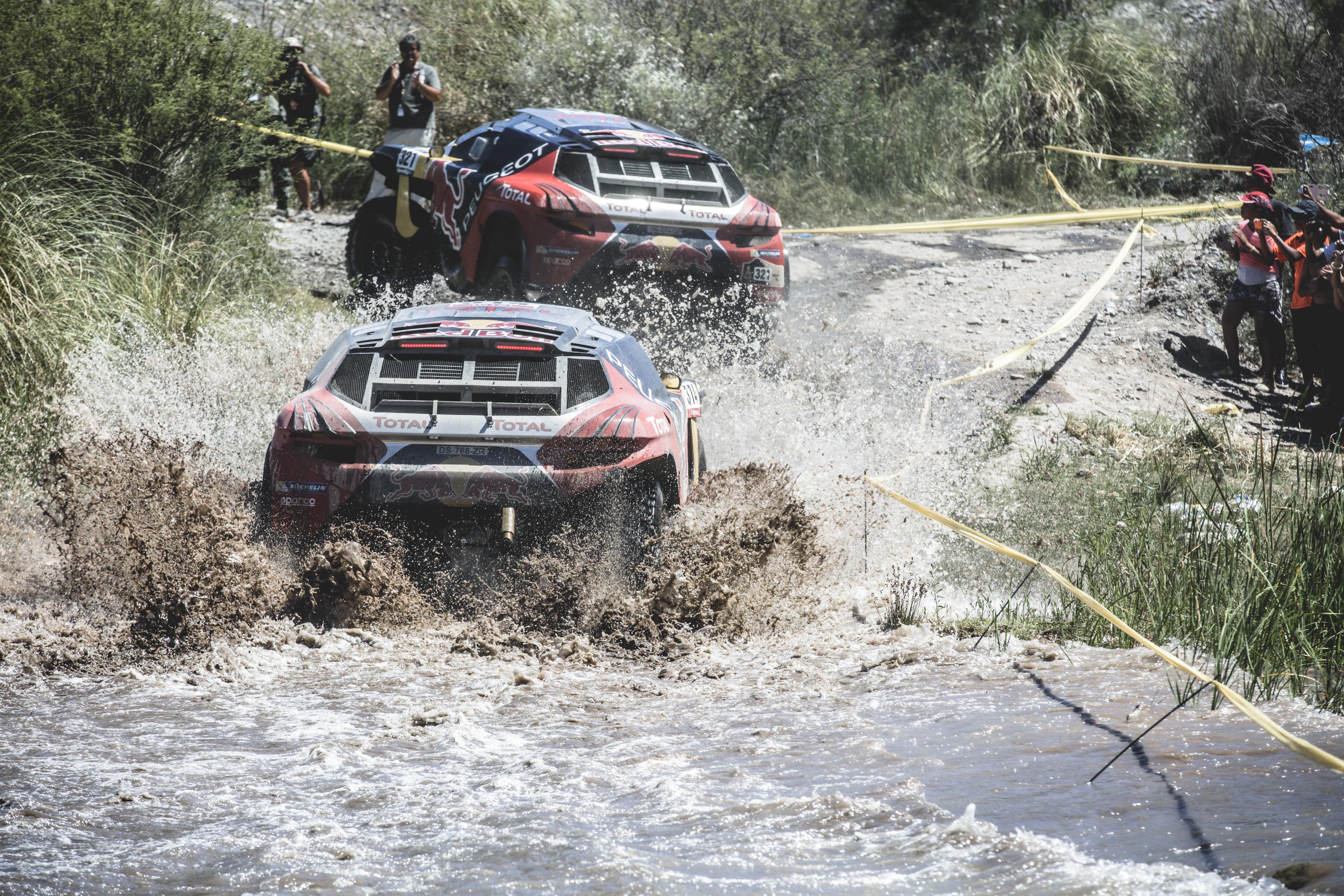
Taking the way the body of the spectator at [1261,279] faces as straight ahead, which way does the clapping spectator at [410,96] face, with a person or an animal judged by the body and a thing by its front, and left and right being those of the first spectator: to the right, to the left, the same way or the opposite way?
to the left

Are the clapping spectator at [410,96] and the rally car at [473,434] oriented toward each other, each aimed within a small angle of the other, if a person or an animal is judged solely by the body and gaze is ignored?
yes

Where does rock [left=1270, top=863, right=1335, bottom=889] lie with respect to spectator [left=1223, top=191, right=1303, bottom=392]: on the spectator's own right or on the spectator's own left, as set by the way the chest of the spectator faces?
on the spectator's own left

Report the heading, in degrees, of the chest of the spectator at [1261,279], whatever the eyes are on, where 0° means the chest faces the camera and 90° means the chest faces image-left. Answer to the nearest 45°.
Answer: approximately 45°

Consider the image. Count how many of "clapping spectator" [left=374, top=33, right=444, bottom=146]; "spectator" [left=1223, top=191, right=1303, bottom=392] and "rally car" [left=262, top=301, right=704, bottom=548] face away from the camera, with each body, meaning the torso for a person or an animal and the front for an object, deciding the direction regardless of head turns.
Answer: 1

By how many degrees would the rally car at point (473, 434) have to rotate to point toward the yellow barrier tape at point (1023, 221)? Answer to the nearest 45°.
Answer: approximately 45° to its right

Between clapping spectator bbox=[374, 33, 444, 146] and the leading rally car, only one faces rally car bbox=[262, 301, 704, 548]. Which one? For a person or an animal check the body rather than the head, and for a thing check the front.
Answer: the clapping spectator

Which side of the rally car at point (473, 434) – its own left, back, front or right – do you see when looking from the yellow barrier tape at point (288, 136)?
front

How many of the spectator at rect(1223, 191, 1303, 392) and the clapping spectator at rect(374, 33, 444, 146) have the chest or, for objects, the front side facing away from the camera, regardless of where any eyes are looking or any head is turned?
0

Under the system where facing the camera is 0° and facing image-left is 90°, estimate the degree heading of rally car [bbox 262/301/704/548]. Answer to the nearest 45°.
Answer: approximately 180°

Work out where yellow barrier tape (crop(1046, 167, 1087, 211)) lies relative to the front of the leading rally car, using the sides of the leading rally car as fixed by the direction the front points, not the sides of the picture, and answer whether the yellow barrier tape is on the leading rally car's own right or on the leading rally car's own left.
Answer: on the leading rally car's own right

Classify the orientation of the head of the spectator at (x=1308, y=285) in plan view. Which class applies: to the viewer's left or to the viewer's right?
to the viewer's left
